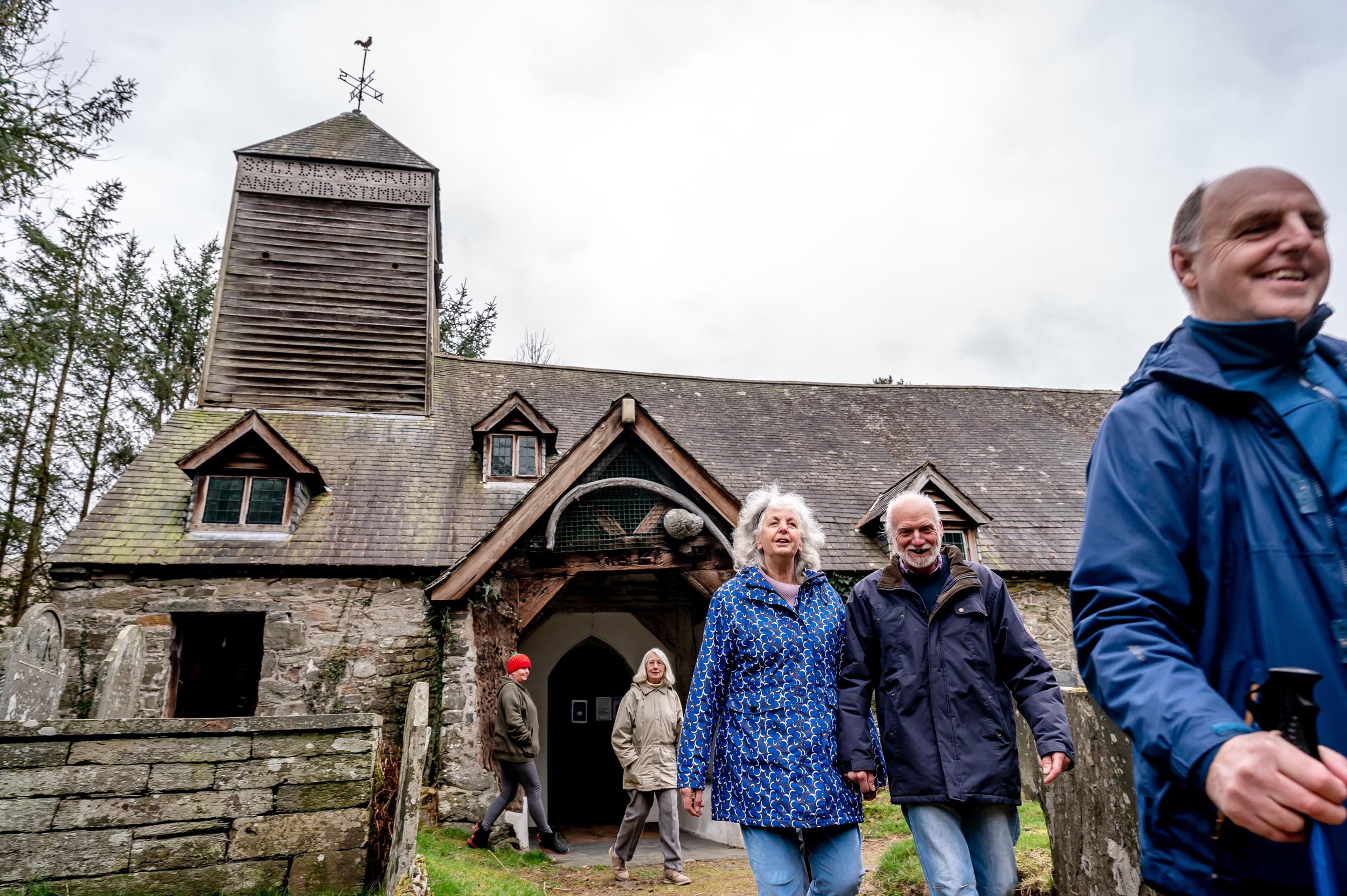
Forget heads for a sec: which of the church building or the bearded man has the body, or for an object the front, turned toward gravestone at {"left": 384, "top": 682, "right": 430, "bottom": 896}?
the church building

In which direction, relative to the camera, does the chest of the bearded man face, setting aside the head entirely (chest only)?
toward the camera

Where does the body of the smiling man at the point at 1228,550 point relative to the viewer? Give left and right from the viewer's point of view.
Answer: facing the viewer and to the right of the viewer

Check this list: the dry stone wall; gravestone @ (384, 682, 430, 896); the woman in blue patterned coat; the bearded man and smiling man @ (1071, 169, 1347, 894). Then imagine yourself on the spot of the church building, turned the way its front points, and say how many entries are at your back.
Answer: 0

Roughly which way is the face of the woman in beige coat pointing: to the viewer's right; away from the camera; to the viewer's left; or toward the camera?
toward the camera

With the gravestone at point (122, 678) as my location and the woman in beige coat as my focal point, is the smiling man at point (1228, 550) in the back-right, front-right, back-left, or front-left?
front-right

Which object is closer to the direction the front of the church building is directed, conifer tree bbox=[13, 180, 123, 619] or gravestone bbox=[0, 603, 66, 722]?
the gravestone

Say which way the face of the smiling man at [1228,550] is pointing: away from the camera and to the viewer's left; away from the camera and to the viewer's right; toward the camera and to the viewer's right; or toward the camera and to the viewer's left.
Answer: toward the camera and to the viewer's right

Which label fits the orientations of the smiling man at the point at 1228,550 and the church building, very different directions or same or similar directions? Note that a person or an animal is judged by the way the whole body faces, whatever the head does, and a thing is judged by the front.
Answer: same or similar directions

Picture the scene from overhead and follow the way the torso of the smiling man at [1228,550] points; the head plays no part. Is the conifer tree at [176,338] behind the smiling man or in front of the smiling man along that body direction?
behind

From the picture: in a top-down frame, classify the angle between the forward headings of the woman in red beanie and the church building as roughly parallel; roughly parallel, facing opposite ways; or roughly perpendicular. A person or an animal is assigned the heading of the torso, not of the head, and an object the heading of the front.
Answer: roughly perpendicular

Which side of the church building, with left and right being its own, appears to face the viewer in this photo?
front

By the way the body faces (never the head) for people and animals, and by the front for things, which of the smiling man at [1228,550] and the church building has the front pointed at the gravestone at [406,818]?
the church building
